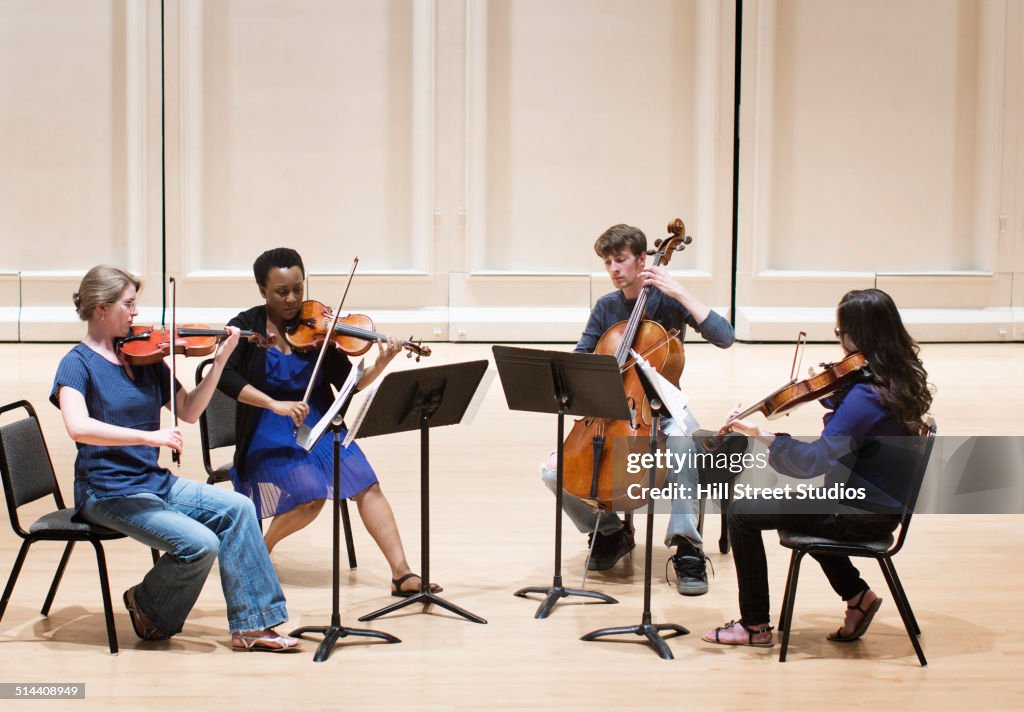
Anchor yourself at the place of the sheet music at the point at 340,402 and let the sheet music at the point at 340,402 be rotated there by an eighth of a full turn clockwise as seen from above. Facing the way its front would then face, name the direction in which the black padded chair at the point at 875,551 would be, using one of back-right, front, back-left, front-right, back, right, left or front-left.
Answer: back-right

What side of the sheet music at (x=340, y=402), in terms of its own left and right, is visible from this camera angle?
left

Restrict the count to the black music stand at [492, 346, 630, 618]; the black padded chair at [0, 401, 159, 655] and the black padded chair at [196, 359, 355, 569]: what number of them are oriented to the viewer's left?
0

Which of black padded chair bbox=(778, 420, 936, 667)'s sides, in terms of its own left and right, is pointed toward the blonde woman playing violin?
front

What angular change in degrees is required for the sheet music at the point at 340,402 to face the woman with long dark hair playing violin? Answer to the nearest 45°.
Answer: approximately 180°

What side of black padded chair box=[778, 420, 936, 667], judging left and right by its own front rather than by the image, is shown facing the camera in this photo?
left

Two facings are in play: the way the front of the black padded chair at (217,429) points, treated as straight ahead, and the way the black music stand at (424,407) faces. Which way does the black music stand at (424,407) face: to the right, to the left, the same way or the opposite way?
the opposite way

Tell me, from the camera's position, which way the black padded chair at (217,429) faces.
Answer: facing the viewer and to the right of the viewer

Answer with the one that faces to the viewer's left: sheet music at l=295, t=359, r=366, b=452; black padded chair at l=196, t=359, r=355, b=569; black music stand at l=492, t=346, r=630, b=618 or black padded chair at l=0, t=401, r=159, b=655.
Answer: the sheet music

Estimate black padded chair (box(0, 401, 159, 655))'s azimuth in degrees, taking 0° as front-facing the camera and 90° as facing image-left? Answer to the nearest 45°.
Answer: approximately 315°

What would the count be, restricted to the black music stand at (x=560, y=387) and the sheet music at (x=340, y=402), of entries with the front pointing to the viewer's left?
1

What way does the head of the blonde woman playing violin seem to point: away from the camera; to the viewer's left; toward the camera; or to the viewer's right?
to the viewer's right

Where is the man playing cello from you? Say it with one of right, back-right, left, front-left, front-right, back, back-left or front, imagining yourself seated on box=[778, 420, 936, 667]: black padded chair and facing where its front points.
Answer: front-right

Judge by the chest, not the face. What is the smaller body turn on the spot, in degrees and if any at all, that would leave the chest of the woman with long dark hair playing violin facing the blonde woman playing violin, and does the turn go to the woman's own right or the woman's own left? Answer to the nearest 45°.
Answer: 0° — they already face them

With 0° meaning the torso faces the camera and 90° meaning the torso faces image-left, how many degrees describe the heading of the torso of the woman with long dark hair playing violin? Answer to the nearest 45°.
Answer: approximately 90°

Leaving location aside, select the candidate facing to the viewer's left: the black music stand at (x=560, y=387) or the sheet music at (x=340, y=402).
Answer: the sheet music

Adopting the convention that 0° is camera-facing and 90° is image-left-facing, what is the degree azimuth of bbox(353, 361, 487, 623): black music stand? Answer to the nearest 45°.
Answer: approximately 135°
